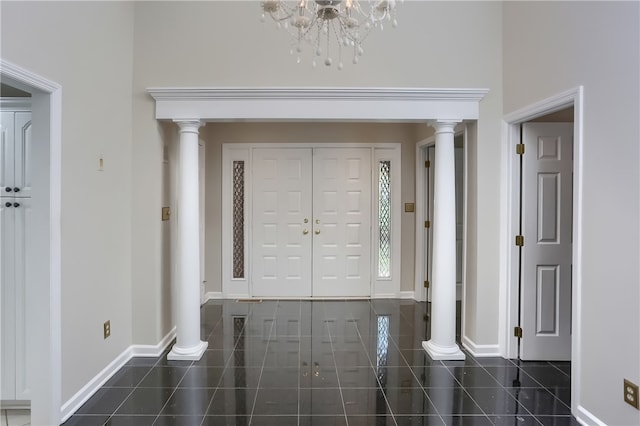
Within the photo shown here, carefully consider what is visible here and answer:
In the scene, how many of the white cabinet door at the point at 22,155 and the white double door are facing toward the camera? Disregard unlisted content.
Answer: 2

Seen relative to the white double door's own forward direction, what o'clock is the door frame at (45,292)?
The door frame is roughly at 1 o'clock from the white double door.

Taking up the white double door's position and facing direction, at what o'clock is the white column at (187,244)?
The white column is roughly at 1 o'clock from the white double door.

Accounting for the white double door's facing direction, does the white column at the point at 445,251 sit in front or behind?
in front

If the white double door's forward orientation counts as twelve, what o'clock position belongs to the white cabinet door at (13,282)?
The white cabinet door is roughly at 1 o'clock from the white double door.

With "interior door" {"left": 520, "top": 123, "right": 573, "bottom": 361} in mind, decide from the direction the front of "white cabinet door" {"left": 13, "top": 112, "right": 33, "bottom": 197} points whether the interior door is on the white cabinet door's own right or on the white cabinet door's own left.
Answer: on the white cabinet door's own left

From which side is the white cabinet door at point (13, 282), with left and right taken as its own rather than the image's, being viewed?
front

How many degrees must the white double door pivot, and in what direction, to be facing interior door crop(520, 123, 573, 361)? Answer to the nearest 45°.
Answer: approximately 45° to its left

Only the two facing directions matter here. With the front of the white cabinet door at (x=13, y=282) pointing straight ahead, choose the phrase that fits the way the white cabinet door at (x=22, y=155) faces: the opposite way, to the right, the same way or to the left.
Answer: the same way

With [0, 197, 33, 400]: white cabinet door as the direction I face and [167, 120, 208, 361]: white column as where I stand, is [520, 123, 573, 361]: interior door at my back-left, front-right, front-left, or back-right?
back-left

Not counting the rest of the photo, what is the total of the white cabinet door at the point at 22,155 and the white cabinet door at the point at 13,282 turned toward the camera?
2
